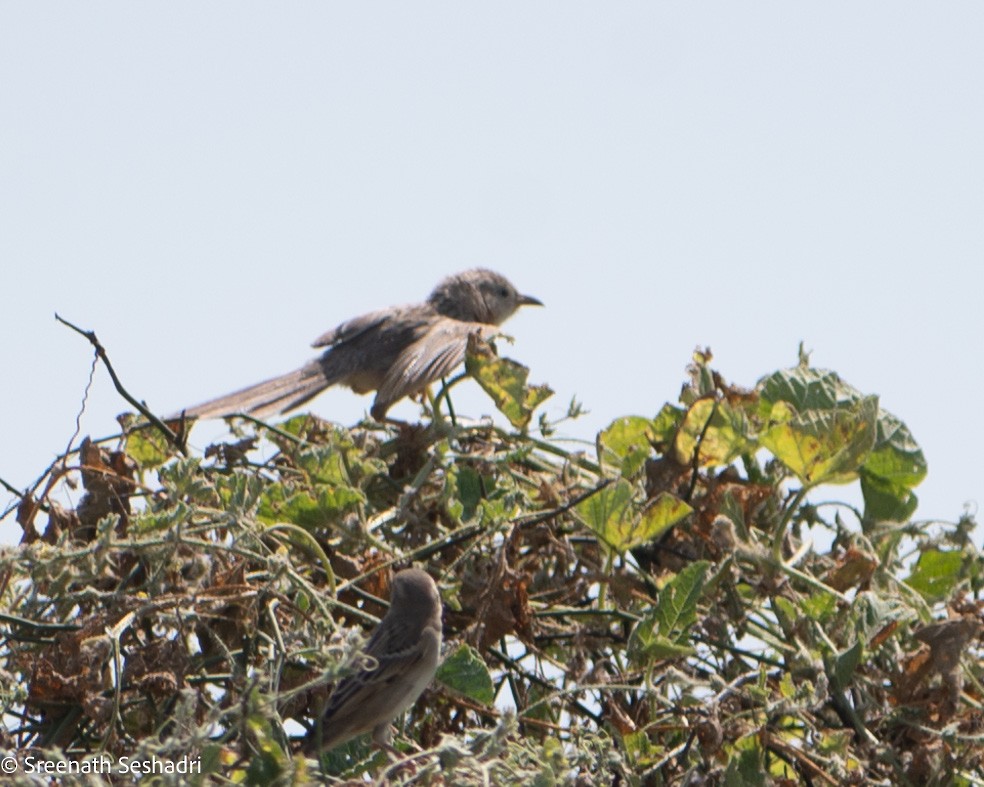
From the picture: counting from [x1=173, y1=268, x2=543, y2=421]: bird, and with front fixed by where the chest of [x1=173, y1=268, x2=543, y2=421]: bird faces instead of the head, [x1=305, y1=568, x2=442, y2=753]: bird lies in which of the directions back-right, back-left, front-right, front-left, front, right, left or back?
right

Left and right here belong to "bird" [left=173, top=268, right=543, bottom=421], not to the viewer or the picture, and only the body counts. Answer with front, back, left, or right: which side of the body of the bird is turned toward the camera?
right
